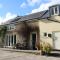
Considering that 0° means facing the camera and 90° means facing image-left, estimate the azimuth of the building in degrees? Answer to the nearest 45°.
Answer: approximately 45°
